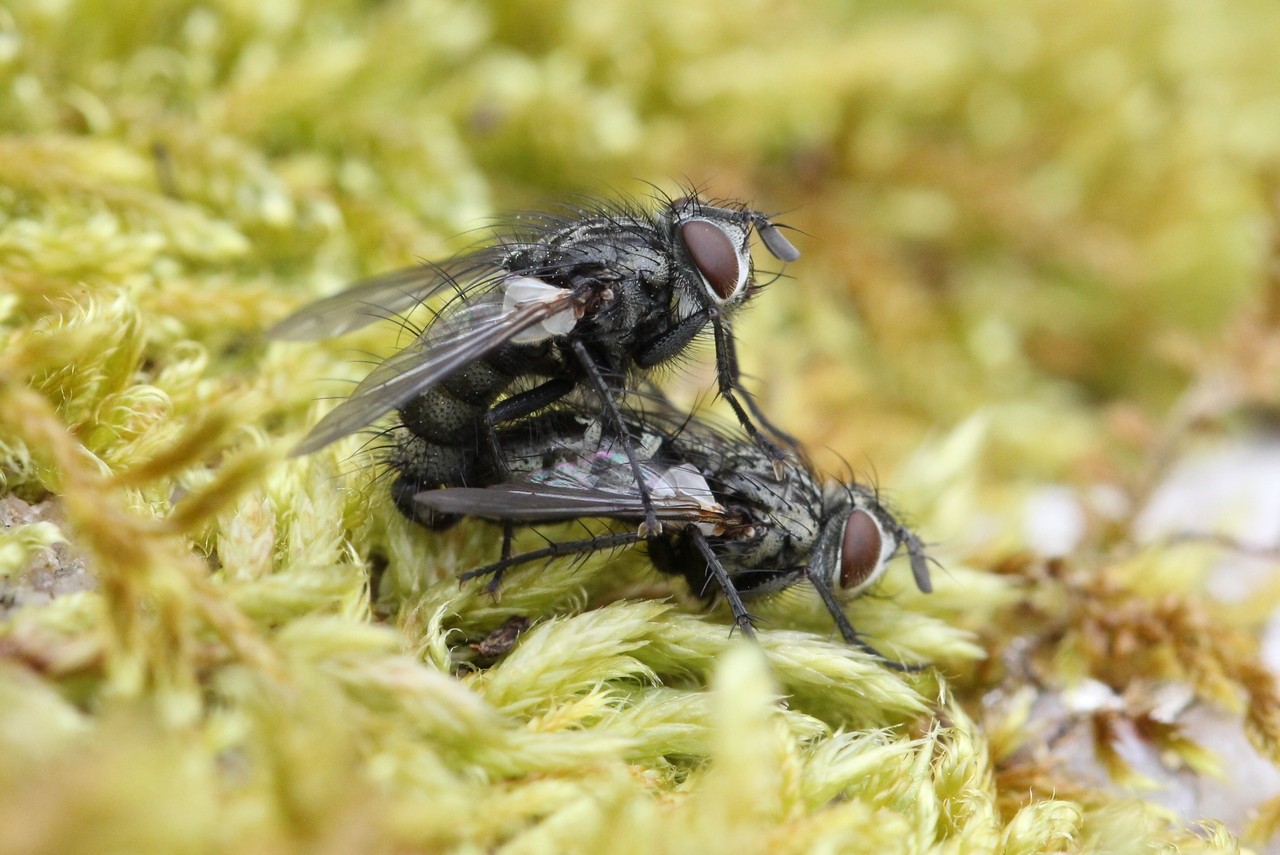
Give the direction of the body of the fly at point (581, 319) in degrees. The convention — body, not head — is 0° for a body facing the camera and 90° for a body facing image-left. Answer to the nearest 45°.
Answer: approximately 270°

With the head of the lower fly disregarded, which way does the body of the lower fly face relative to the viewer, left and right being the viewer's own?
facing to the right of the viewer
